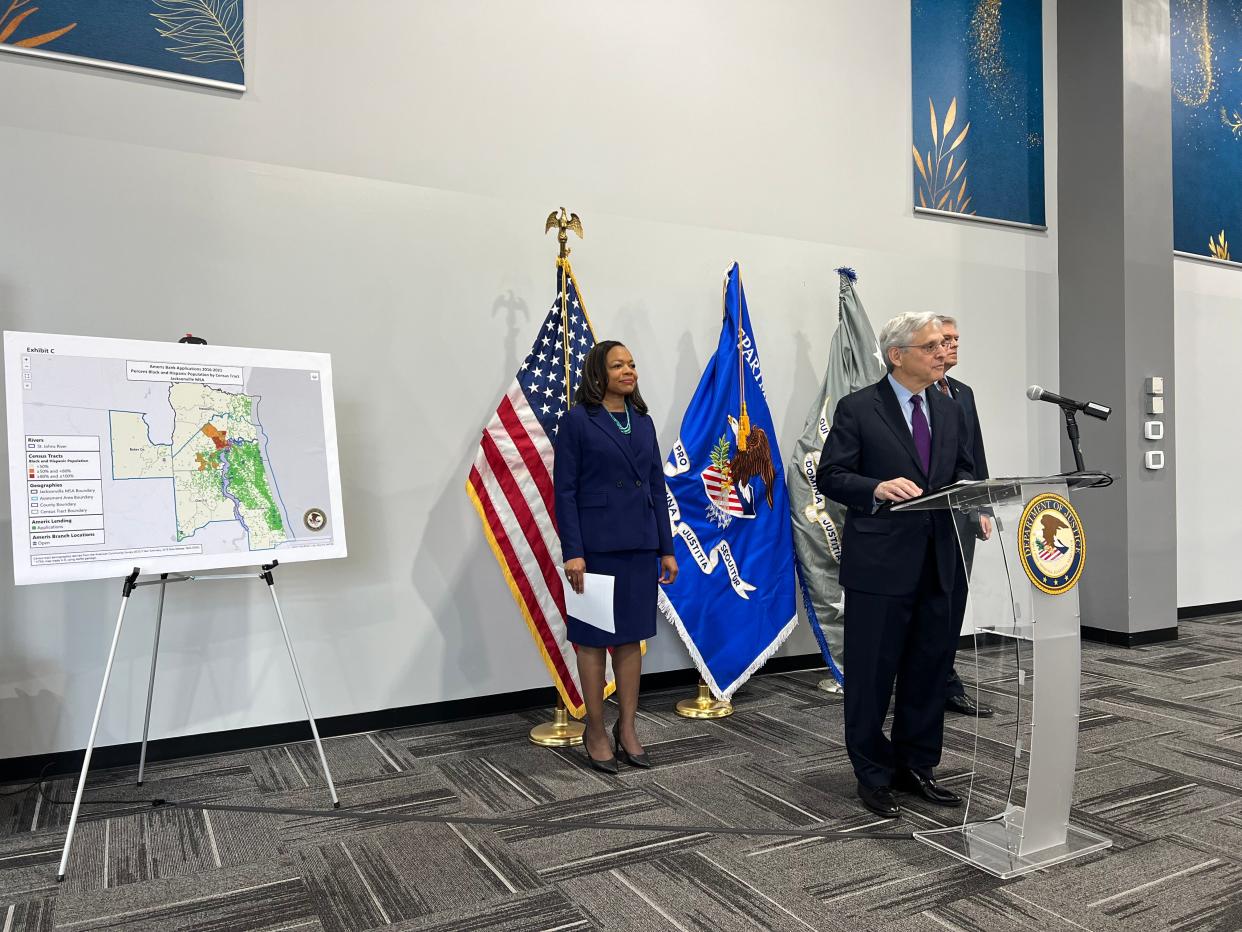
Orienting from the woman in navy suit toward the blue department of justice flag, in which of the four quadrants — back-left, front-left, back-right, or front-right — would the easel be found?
back-left

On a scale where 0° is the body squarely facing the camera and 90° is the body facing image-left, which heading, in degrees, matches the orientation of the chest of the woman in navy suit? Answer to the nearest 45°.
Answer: approximately 315°

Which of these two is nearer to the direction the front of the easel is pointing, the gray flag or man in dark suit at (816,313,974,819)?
the man in dark suit

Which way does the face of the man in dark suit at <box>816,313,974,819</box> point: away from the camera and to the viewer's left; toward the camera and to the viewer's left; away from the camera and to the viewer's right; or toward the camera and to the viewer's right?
toward the camera and to the viewer's right

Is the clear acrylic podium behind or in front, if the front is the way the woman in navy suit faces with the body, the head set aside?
in front

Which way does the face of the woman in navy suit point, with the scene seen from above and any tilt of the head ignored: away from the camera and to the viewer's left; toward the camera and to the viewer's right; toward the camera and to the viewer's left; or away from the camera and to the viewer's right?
toward the camera and to the viewer's right

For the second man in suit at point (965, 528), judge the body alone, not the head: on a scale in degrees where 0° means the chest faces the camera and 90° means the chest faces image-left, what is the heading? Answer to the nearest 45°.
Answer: approximately 315°
